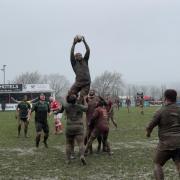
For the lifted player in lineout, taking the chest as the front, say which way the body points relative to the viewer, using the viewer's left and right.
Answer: facing the viewer and to the left of the viewer
